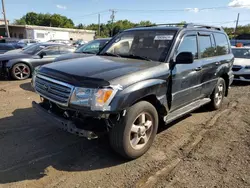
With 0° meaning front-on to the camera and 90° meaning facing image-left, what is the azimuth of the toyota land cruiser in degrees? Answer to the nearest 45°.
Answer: approximately 45°

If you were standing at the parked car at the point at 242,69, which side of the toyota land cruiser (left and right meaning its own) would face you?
back

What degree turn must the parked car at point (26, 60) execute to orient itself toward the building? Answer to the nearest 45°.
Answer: approximately 135° to its right

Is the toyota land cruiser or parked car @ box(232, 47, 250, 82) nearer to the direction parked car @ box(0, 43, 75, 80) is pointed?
the toyota land cruiser

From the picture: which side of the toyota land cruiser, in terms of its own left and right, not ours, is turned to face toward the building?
right
